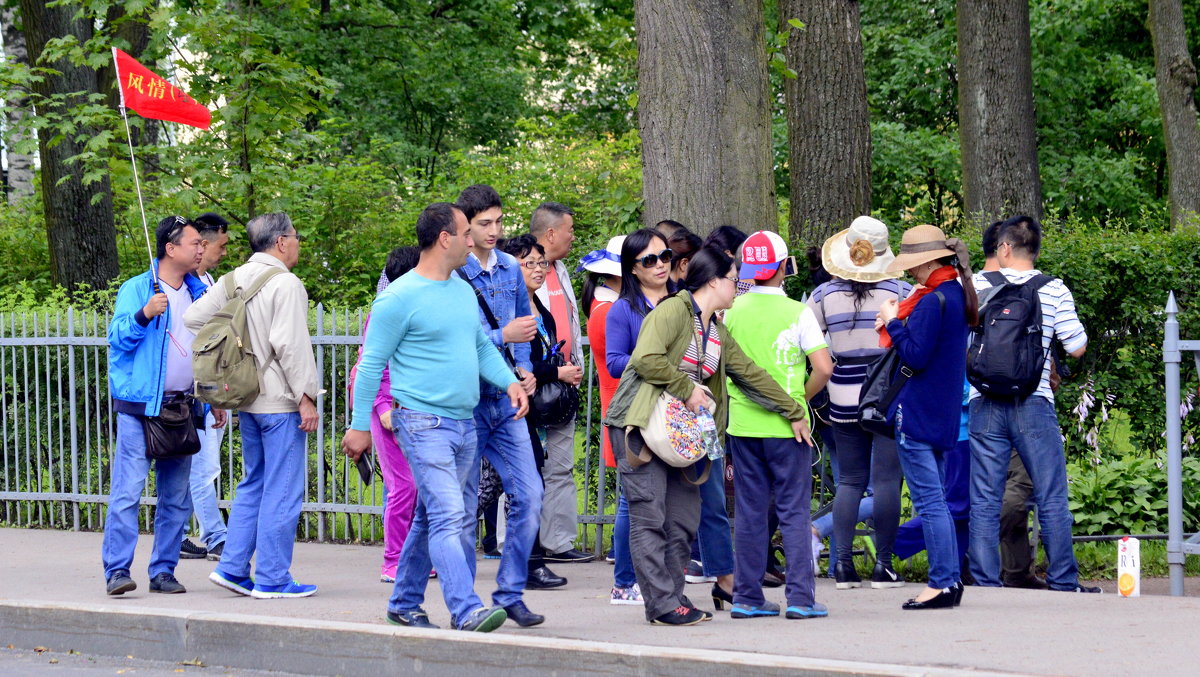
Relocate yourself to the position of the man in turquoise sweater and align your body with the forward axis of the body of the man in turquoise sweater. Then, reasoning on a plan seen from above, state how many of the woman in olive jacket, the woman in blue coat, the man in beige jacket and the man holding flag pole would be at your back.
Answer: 2

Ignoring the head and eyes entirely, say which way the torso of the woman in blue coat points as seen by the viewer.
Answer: to the viewer's left

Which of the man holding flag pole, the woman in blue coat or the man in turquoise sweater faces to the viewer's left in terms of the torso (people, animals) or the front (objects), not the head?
the woman in blue coat

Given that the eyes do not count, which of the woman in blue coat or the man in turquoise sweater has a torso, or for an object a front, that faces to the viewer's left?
the woman in blue coat

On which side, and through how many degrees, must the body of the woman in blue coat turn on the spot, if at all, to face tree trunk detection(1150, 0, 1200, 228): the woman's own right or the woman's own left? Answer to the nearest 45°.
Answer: approximately 90° to the woman's own right

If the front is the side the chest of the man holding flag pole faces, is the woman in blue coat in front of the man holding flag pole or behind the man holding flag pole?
in front

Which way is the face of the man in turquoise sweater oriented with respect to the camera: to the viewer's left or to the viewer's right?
to the viewer's right
